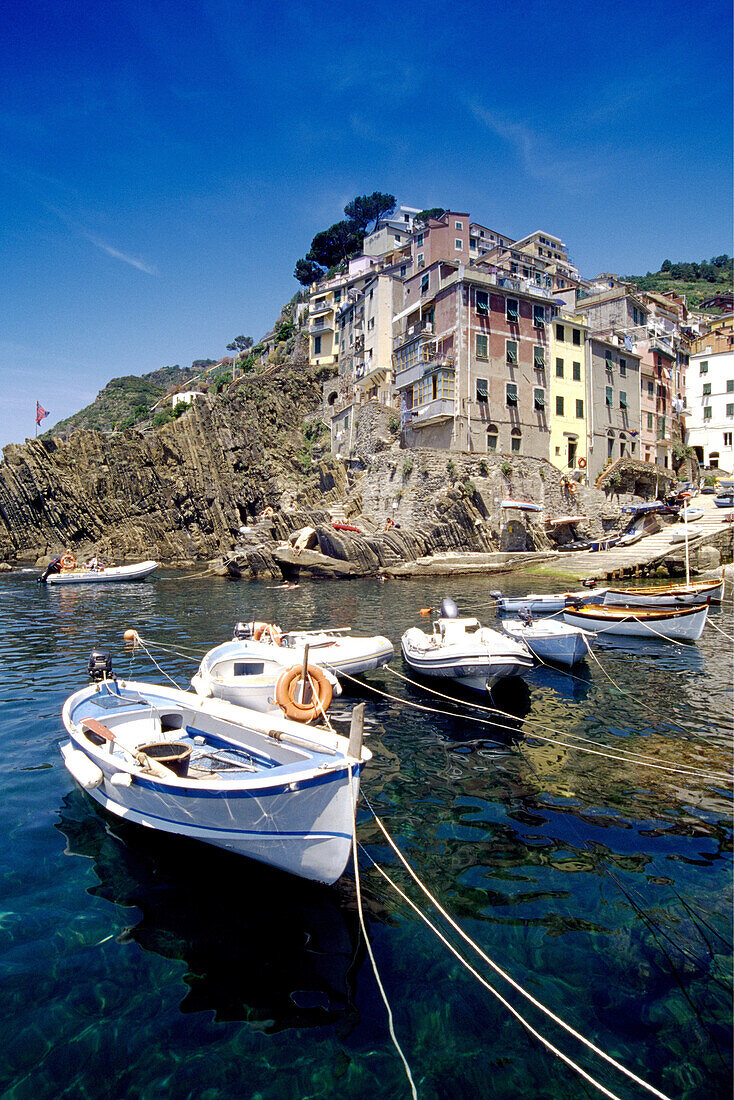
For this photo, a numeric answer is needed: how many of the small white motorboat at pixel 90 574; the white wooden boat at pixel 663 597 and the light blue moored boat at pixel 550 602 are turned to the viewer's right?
3

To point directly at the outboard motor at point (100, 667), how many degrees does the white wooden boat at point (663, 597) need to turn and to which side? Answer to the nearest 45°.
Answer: approximately 135° to its right

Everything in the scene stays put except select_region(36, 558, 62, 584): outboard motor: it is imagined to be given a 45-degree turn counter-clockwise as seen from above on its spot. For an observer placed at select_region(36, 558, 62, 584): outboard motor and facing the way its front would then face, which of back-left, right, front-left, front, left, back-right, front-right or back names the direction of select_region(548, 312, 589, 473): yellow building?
front-right

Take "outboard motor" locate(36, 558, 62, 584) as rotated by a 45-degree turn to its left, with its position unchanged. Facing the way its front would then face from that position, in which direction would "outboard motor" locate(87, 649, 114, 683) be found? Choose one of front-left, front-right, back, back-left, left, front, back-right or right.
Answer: back-right

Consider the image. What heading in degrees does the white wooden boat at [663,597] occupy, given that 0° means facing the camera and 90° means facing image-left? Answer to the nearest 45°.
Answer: approximately 270°

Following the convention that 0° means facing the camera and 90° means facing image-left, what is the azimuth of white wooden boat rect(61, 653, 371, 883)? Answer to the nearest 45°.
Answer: approximately 315°

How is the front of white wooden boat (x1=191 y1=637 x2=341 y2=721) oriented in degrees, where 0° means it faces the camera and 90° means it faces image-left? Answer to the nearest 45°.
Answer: approximately 315°

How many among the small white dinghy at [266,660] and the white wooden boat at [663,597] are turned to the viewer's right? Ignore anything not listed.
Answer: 2

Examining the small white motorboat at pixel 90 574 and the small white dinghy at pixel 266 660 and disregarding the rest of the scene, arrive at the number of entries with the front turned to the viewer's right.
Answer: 2

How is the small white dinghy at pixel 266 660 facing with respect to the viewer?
to the viewer's right

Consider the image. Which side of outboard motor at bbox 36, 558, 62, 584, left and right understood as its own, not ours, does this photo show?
right

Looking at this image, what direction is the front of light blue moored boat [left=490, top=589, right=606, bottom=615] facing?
to the viewer's right

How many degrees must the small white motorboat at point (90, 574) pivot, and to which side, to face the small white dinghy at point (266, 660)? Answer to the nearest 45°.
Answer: approximately 90° to its right
